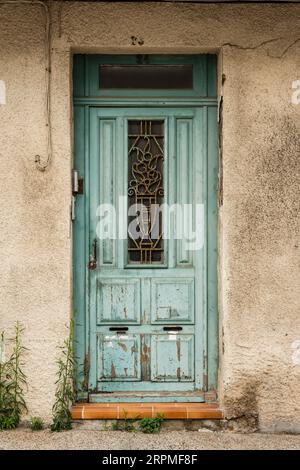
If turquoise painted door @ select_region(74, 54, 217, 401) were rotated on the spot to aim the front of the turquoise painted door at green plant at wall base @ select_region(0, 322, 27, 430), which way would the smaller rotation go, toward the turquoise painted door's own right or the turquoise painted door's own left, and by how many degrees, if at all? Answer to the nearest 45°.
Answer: approximately 90° to the turquoise painted door's own right

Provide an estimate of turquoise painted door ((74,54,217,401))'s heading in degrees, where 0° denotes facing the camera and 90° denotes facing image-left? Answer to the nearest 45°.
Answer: approximately 0°
